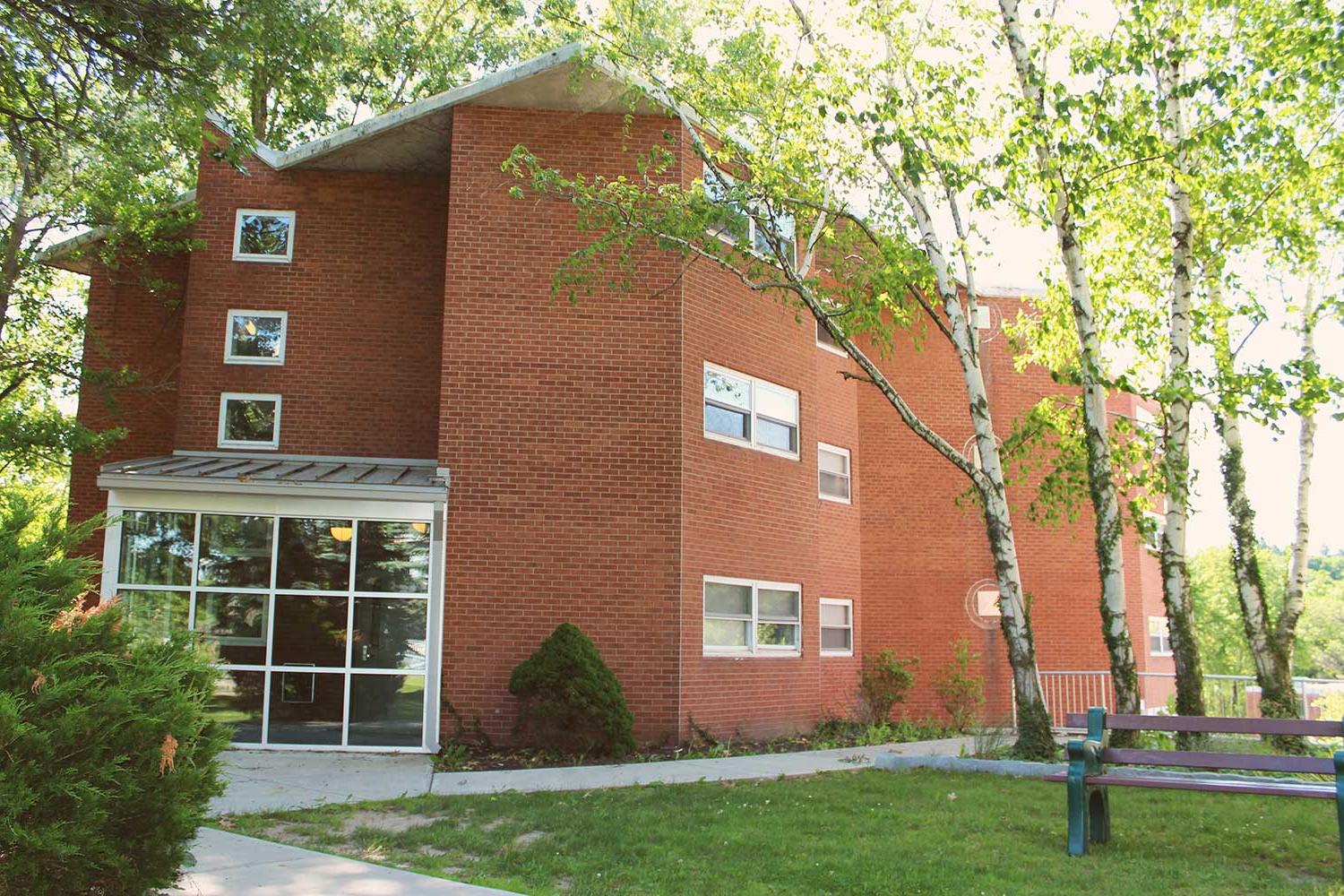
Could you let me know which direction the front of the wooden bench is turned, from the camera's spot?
facing the viewer

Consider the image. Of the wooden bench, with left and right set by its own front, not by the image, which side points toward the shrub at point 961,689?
back

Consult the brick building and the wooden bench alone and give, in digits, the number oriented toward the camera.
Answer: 2

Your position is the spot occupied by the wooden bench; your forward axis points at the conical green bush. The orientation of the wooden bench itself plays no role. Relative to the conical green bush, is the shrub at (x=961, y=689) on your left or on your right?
right

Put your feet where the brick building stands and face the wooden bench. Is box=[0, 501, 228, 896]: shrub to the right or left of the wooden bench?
right

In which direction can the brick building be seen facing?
toward the camera

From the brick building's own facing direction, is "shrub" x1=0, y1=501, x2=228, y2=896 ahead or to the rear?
ahead
